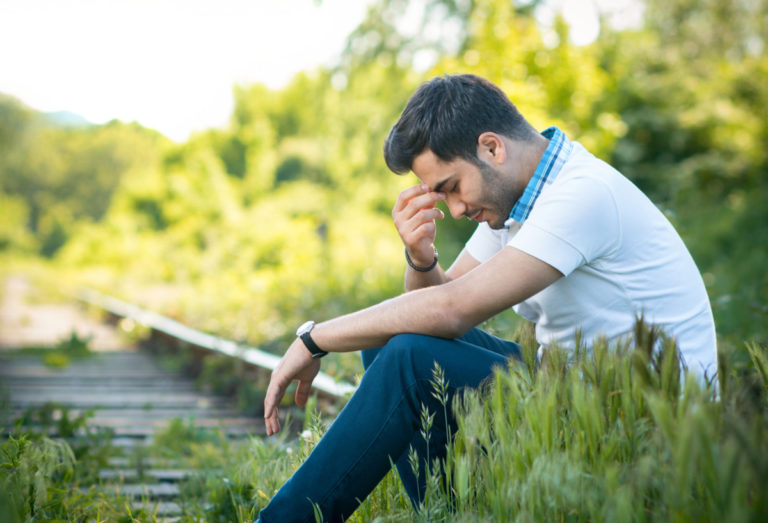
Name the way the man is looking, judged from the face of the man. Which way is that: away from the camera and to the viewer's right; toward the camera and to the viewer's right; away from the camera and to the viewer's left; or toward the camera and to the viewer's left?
toward the camera and to the viewer's left

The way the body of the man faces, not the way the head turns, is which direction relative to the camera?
to the viewer's left
